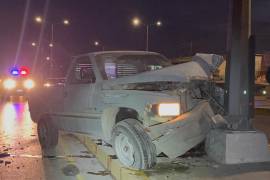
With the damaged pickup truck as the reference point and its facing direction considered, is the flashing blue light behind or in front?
behind

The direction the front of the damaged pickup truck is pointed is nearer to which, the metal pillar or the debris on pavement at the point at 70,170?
the metal pillar

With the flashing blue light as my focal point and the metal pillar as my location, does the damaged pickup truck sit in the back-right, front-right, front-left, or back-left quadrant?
front-left

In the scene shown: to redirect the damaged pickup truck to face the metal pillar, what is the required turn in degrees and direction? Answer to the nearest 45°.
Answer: approximately 45° to its left

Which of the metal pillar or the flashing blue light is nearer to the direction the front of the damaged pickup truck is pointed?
the metal pillar
